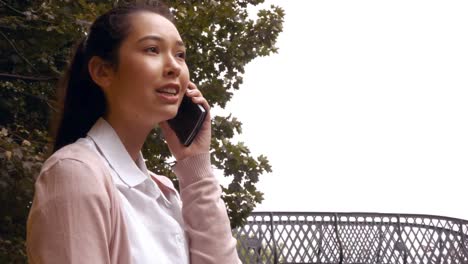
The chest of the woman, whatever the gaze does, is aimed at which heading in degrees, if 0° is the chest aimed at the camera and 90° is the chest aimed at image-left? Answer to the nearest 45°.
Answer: approximately 315°
